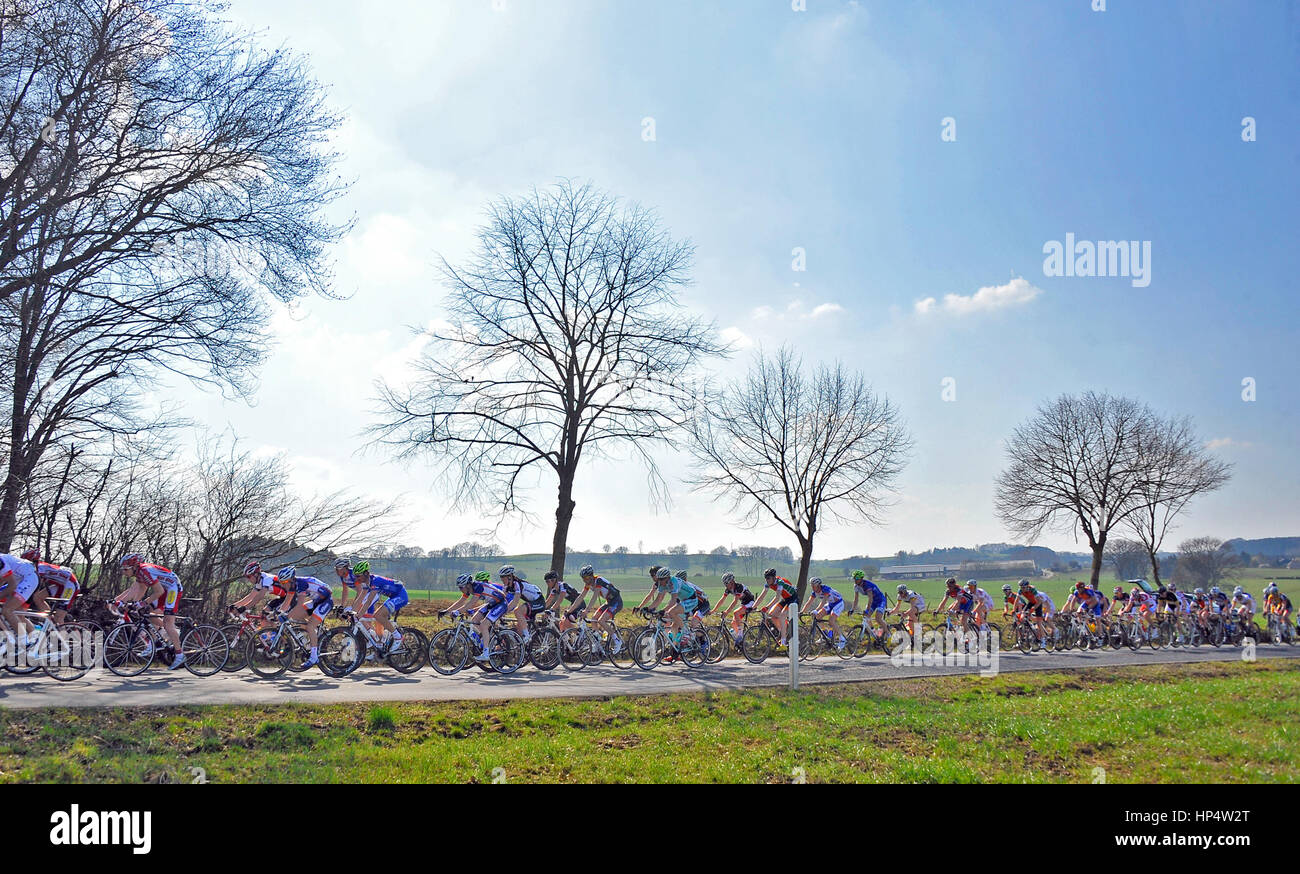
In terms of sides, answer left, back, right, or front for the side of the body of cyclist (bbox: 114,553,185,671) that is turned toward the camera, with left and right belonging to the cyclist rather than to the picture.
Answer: left

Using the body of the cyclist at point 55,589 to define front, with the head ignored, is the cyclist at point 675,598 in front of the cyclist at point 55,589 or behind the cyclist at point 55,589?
behind

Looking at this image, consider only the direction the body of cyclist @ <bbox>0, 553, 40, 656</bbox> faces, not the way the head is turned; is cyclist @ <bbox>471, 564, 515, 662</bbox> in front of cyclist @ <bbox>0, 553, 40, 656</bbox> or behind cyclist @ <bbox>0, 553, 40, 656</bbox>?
behind

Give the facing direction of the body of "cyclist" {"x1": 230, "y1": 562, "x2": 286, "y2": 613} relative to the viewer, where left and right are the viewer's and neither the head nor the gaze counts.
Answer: facing to the left of the viewer

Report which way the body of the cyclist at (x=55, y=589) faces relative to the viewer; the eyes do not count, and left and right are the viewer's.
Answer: facing to the left of the viewer

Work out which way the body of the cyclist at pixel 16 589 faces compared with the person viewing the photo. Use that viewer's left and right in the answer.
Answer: facing to the left of the viewer

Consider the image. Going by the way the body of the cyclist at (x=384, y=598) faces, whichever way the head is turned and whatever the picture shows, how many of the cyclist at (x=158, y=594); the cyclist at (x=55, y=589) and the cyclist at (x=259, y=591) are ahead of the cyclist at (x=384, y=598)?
3

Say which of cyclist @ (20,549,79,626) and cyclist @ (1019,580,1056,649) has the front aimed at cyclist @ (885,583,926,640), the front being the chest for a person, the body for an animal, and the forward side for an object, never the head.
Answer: cyclist @ (1019,580,1056,649)

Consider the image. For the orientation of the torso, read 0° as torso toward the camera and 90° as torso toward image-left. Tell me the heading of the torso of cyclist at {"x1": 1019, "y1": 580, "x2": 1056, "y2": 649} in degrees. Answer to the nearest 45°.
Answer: approximately 45°

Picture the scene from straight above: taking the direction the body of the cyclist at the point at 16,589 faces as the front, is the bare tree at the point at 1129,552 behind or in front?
behind

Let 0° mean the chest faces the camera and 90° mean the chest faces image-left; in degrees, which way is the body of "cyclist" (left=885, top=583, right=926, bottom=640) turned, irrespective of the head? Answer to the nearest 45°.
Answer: approximately 45°

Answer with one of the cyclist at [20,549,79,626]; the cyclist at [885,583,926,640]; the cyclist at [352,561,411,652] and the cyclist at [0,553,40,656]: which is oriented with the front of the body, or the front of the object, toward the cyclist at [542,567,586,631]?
the cyclist at [885,583,926,640]

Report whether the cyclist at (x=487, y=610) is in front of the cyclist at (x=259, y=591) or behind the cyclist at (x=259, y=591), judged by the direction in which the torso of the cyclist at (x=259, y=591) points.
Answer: behind
